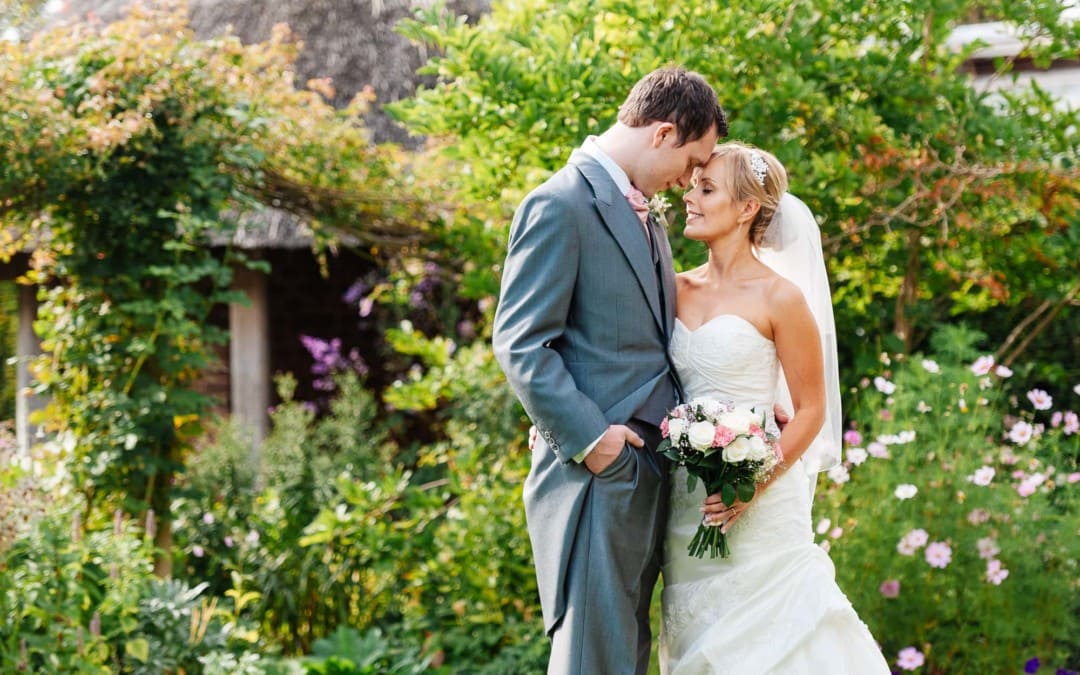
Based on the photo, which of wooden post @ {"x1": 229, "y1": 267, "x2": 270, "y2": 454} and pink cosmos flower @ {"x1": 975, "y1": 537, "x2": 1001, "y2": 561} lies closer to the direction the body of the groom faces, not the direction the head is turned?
the pink cosmos flower

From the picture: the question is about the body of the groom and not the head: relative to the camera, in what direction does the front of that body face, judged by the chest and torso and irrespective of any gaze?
to the viewer's right

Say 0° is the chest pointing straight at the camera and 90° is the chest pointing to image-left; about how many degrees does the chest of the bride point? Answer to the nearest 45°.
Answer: approximately 45°

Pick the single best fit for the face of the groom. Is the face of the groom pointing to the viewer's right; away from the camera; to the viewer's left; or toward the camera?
to the viewer's right

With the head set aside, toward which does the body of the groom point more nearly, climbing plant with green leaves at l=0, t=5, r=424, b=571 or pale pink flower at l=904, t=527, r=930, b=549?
the pale pink flower

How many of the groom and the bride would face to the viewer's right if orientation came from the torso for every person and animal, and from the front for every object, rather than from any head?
1
